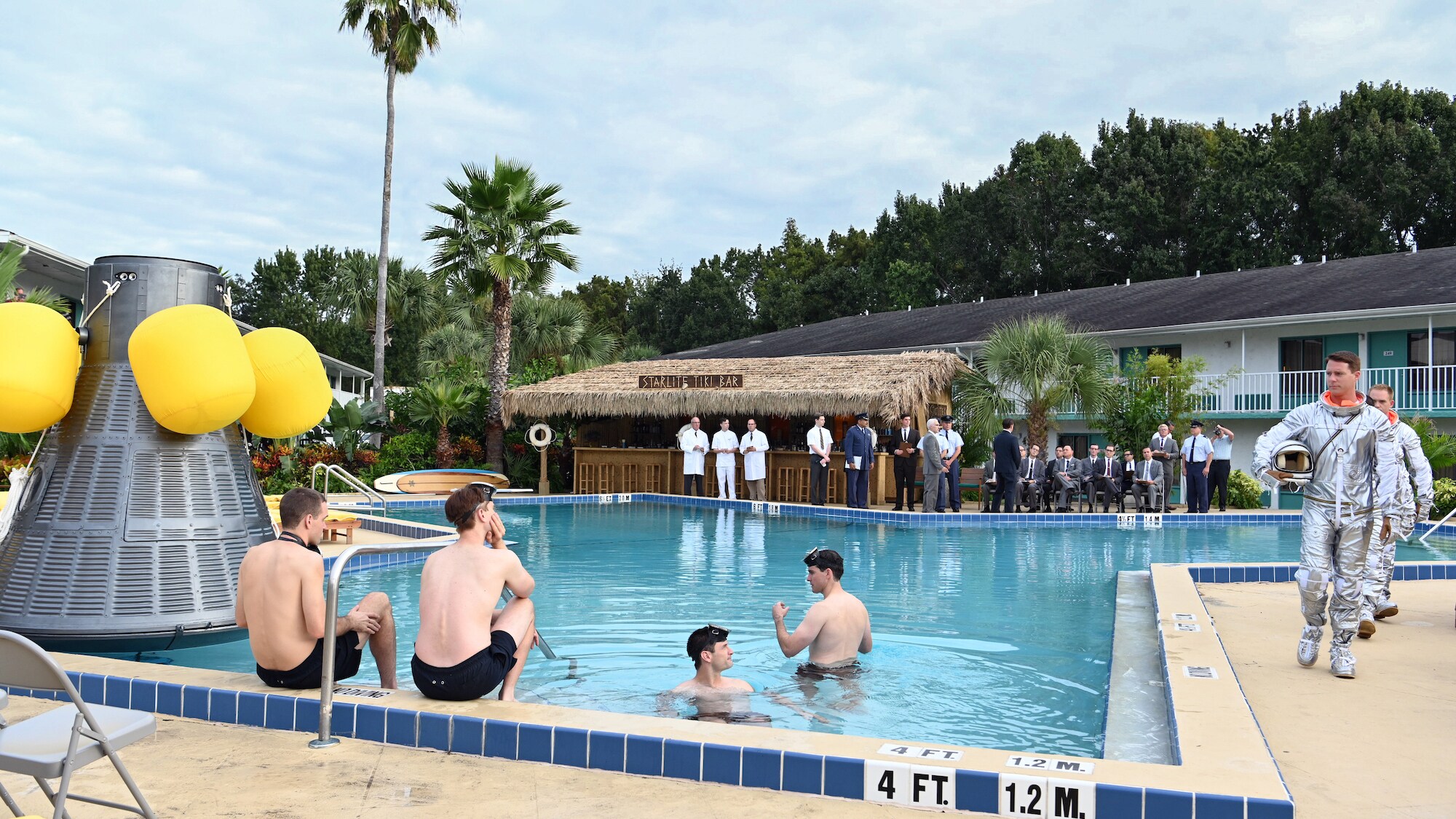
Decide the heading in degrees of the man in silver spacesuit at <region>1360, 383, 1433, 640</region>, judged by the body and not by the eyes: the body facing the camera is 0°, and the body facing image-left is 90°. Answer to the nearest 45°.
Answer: approximately 45°

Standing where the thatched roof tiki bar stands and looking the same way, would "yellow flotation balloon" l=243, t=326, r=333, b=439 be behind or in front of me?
in front

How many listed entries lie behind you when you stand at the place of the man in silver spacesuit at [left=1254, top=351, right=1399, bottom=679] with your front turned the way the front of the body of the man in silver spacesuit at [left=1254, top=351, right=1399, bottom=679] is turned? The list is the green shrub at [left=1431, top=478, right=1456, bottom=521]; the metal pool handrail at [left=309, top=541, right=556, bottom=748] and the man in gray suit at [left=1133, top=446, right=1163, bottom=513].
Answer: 2

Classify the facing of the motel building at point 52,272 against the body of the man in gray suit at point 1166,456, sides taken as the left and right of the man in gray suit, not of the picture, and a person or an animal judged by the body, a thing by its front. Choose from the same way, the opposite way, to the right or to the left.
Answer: to the left

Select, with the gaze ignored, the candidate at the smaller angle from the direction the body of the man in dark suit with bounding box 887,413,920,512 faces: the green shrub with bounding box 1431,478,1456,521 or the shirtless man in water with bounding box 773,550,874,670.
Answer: the shirtless man in water

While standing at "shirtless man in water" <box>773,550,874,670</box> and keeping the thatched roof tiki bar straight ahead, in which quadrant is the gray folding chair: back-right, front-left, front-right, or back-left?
back-left

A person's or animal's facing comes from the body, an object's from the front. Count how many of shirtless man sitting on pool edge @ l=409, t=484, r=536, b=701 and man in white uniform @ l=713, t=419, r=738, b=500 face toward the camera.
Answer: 1

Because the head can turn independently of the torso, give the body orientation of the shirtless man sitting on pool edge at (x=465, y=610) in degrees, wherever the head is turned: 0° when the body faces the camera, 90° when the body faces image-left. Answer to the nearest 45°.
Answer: approximately 225°

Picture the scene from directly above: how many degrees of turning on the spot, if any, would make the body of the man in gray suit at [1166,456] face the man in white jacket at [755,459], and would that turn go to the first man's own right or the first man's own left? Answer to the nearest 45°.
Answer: approximately 90° to the first man's own right
